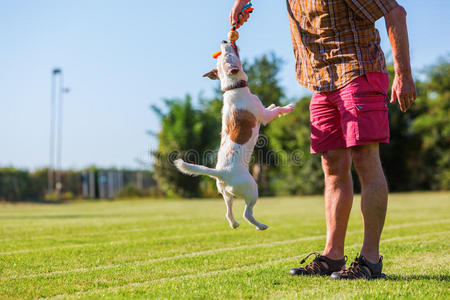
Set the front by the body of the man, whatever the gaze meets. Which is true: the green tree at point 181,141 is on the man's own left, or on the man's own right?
on the man's own right

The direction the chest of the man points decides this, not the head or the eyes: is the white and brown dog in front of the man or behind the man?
in front
